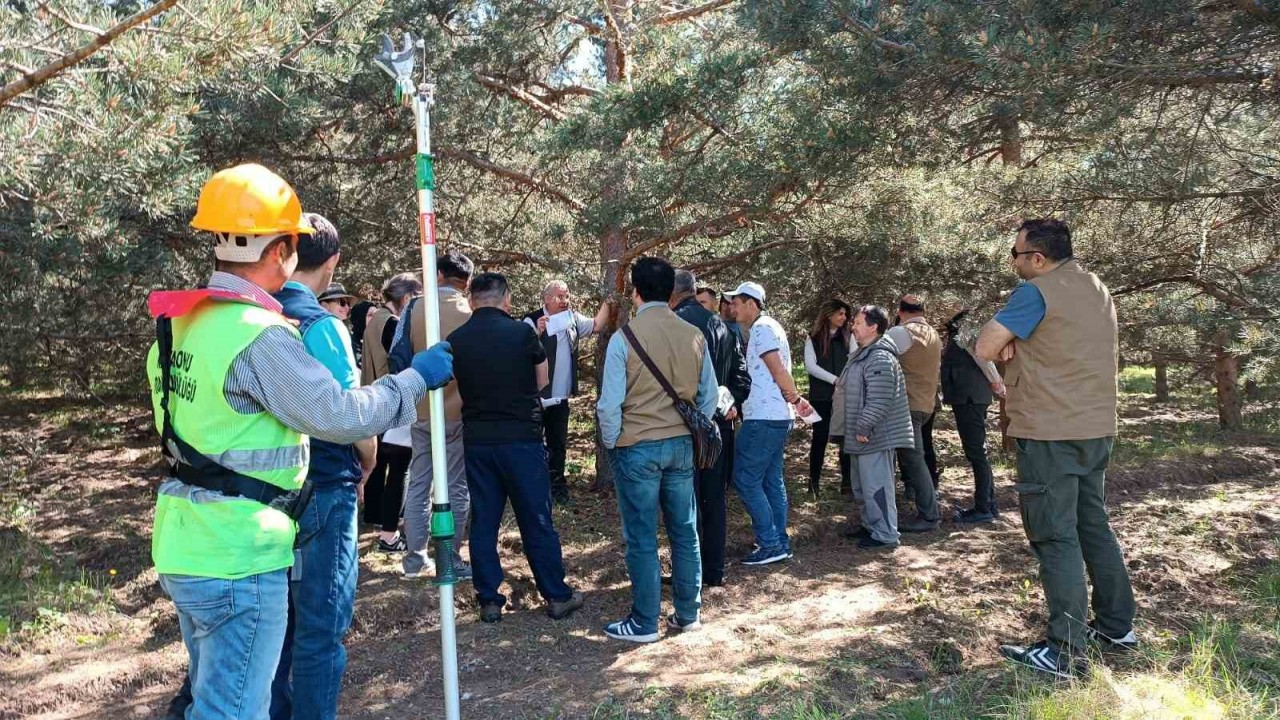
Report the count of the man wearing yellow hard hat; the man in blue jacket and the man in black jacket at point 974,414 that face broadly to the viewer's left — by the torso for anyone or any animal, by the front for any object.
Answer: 1

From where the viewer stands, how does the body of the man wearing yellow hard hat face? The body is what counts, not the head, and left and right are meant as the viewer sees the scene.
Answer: facing away from the viewer and to the right of the viewer

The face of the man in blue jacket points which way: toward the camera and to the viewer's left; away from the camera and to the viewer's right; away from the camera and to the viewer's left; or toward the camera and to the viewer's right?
away from the camera and to the viewer's right

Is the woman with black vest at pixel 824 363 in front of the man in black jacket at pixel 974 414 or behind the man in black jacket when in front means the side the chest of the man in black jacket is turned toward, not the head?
in front

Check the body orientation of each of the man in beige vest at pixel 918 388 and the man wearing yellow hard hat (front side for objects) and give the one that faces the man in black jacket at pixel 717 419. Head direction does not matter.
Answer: the man wearing yellow hard hat

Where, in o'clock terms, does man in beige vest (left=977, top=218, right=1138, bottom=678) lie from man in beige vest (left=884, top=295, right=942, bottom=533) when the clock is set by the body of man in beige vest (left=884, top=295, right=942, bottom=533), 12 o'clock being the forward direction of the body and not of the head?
man in beige vest (left=977, top=218, right=1138, bottom=678) is roughly at 7 o'clock from man in beige vest (left=884, top=295, right=942, bottom=533).

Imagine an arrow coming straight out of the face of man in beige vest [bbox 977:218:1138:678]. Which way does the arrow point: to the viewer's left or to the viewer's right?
to the viewer's left

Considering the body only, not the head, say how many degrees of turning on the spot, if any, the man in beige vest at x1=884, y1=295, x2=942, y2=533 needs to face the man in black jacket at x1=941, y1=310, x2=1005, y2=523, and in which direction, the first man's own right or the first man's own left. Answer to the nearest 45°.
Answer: approximately 90° to the first man's own right

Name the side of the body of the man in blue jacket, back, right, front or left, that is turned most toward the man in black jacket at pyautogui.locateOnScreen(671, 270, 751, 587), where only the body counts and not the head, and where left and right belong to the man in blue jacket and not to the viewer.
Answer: front

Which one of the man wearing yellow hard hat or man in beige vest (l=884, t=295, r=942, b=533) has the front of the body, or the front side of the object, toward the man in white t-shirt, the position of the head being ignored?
the man wearing yellow hard hat

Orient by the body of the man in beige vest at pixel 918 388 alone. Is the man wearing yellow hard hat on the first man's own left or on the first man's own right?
on the first man's own left

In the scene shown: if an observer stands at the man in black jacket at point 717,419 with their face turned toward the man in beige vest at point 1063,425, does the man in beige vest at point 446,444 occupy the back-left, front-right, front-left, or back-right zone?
back-right

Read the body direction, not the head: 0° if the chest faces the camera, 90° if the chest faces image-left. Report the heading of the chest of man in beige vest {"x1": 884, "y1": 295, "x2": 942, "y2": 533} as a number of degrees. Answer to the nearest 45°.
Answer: approximately 135°

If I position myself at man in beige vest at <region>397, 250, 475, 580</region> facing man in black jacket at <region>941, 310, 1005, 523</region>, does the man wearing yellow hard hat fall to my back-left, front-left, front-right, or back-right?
back-right

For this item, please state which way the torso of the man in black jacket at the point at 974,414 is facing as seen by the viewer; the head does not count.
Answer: to the viewer's left

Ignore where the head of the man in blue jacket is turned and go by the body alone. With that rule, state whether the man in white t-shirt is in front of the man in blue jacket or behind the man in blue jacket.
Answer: in front

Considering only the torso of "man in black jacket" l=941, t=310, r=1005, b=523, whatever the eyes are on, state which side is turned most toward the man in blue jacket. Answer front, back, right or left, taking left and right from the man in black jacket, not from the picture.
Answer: left
